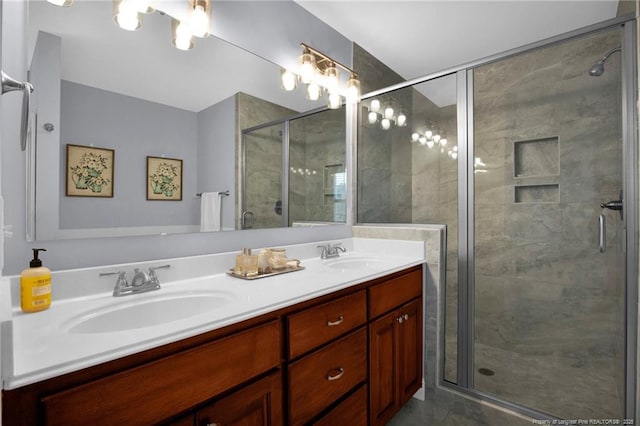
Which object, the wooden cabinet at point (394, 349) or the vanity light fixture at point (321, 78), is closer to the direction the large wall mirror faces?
the wooden cabinet

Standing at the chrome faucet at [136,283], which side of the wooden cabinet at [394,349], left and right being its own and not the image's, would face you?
right

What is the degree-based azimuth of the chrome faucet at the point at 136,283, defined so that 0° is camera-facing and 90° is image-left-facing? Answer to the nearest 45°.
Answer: approximately 315°

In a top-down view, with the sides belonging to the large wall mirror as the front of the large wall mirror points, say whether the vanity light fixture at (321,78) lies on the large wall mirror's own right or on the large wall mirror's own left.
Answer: on the large wall mirror's own left

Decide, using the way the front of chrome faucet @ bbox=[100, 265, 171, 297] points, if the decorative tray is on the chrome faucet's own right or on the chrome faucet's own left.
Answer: on the chrome faucet's own left

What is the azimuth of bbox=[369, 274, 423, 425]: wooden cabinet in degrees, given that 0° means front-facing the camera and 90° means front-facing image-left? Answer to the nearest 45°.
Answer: approximately 315°

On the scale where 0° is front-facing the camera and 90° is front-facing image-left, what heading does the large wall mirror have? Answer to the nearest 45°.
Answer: approximately 315°

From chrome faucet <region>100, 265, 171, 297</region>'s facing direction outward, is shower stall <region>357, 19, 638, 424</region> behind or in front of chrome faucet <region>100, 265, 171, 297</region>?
in front

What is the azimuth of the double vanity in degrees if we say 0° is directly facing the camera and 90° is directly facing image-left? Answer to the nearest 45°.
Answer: approximately 315°

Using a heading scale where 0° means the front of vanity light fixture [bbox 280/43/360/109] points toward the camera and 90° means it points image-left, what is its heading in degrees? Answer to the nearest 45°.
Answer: approximately 315°
